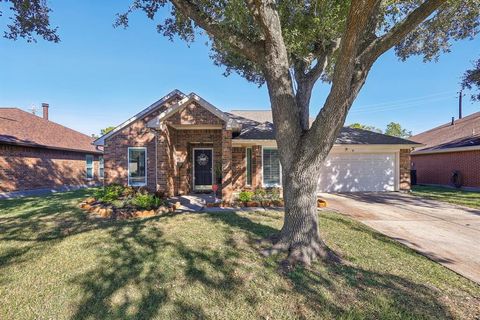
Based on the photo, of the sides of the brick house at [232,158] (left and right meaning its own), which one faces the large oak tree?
front

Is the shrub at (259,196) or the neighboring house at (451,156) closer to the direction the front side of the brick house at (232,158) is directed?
the shrub

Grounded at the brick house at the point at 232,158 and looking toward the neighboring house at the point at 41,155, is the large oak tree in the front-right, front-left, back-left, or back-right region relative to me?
back-left

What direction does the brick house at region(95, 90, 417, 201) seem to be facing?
toward the camera

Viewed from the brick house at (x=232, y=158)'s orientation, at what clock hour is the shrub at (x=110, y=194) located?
The shrub is roughly at 2 o'clock from the brick house.

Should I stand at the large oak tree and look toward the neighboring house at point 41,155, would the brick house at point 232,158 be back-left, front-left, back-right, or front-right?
front-right

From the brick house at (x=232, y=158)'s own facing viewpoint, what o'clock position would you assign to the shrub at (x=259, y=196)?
The shrub is roughly at 11 o'clock from the brick house.

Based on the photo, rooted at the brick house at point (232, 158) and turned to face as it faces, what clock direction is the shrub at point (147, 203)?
The shrub is roughly at 1 o'clock from the brick house.

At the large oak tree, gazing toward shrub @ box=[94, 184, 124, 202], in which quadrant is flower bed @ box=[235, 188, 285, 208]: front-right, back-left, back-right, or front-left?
front-right

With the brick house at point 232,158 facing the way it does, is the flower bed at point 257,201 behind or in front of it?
in front

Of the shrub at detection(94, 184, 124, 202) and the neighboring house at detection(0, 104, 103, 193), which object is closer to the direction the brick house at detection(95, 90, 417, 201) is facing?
the shrub

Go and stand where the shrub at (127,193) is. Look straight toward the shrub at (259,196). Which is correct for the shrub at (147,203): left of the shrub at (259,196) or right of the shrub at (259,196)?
right

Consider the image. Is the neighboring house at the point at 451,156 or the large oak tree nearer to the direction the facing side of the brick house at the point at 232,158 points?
the large oak tree

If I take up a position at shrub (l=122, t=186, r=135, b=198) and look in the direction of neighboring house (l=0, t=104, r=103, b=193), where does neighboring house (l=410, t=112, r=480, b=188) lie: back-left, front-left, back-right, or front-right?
back-right

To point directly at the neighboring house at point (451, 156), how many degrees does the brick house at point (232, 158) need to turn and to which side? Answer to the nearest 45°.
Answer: approximately 90° to its left

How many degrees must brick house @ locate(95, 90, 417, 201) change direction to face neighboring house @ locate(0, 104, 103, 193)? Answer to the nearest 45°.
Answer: approximately 90° to its right
